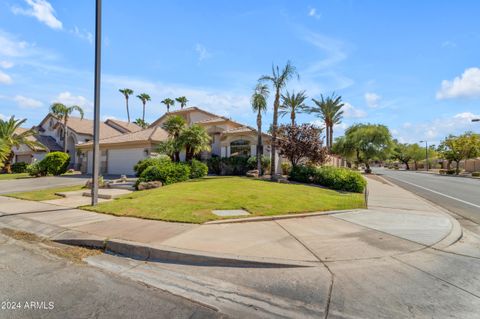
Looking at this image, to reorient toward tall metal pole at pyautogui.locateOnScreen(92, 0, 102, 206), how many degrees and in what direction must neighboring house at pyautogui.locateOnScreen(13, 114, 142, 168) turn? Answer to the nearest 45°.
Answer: approximately 45° to its left

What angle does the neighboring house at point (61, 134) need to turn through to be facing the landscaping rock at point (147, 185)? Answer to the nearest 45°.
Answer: approximately 45° to its left

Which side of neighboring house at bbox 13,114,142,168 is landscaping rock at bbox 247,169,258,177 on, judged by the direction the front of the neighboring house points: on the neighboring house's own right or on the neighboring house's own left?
on the neighboring house's own left

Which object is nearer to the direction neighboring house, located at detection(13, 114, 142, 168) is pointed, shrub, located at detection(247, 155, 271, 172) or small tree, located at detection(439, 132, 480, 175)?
the shrub

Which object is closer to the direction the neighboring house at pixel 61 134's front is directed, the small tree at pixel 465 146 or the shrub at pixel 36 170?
the shrub

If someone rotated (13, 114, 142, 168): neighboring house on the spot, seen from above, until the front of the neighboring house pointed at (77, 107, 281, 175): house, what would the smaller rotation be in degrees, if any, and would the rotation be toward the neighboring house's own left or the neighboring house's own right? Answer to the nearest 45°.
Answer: approximately 90° to the neighboring house's own left

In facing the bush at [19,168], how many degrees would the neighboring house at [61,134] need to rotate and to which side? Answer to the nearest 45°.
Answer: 0° — it already faces it

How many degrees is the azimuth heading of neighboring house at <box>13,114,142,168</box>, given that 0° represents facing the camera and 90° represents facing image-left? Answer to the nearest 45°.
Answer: approximately 45°

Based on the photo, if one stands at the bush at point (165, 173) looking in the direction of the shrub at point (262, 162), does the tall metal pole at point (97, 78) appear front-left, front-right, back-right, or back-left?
back-right

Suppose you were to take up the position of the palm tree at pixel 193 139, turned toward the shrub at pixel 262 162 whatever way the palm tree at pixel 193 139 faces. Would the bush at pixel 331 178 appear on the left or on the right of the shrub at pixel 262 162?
right

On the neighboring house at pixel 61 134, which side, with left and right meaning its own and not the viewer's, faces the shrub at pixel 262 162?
left

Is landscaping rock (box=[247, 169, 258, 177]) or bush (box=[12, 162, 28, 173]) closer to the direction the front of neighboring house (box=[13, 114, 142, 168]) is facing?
the bush

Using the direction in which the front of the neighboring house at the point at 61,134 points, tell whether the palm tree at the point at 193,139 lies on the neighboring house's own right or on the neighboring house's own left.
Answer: on the neighboring house's own left
